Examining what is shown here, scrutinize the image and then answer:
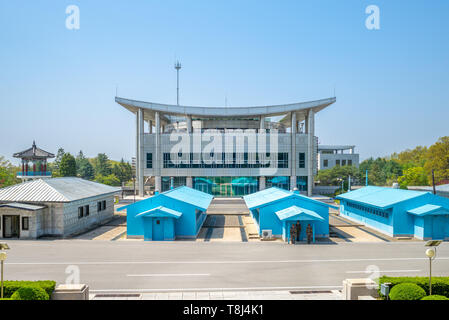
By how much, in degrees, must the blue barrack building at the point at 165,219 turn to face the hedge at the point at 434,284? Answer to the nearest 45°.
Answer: approximately 45° to its left

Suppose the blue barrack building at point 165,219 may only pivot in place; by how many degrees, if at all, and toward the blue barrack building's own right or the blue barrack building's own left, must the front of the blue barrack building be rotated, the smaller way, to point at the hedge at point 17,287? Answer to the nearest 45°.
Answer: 0° — it already faces it

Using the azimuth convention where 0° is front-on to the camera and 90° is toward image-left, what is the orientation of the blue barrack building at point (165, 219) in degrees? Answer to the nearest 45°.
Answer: approximately 0°

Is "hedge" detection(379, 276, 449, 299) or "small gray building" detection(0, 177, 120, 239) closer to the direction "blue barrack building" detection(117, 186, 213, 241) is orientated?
the hedge

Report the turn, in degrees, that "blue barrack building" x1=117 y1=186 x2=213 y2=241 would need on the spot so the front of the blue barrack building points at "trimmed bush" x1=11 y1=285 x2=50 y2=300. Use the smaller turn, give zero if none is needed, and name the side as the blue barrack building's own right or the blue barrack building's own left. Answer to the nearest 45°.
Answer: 0° — it already faces it

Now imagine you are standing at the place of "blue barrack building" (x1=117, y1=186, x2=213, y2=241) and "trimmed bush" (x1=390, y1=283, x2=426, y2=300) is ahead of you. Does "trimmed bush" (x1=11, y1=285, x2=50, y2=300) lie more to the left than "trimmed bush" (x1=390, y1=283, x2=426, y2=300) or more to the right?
right

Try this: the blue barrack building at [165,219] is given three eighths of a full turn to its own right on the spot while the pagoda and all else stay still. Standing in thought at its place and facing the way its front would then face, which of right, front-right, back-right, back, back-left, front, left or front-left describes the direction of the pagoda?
front

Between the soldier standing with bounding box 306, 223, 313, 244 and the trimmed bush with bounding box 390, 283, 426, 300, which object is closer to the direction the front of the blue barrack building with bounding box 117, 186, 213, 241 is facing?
the trimmed bush

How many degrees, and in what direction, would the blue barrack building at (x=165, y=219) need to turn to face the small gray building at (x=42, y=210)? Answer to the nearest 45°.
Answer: approximately 90° to its right

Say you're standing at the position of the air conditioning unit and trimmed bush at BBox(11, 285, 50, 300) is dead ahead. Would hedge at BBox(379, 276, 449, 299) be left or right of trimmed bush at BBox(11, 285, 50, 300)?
left

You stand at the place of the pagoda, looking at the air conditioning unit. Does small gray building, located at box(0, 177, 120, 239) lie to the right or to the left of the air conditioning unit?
right

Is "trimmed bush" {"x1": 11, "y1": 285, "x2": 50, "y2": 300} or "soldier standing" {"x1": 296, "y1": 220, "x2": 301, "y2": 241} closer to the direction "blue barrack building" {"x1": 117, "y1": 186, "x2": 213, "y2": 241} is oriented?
the trimmed bush

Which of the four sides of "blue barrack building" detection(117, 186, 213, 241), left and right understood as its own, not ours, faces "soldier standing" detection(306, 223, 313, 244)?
left

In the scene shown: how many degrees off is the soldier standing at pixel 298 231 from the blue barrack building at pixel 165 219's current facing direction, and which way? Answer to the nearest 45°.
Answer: approximately 90° to its left

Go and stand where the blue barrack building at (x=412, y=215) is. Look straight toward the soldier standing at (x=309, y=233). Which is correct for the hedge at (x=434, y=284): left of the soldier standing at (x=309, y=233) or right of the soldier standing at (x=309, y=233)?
left
